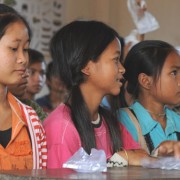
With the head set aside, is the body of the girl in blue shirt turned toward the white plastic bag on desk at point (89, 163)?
no

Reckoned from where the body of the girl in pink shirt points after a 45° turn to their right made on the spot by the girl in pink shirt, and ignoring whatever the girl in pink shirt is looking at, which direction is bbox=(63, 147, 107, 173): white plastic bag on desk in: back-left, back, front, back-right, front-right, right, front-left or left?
front

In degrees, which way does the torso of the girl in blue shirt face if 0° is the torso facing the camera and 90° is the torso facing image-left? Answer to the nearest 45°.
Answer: approximately 315°

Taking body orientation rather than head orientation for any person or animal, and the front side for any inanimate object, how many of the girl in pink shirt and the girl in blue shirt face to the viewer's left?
0

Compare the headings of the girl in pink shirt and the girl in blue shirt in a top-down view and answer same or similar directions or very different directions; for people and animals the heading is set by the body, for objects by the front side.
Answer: same or similar directions

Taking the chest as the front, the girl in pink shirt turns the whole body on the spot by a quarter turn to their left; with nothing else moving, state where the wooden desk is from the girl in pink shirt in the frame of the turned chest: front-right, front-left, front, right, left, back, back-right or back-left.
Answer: back-right

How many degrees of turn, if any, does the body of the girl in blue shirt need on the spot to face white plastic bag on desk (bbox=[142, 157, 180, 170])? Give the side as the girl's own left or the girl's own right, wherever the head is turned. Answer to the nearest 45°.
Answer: approximately 45° to the girl's own right

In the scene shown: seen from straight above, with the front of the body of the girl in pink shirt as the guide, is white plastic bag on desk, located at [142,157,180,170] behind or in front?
in front
